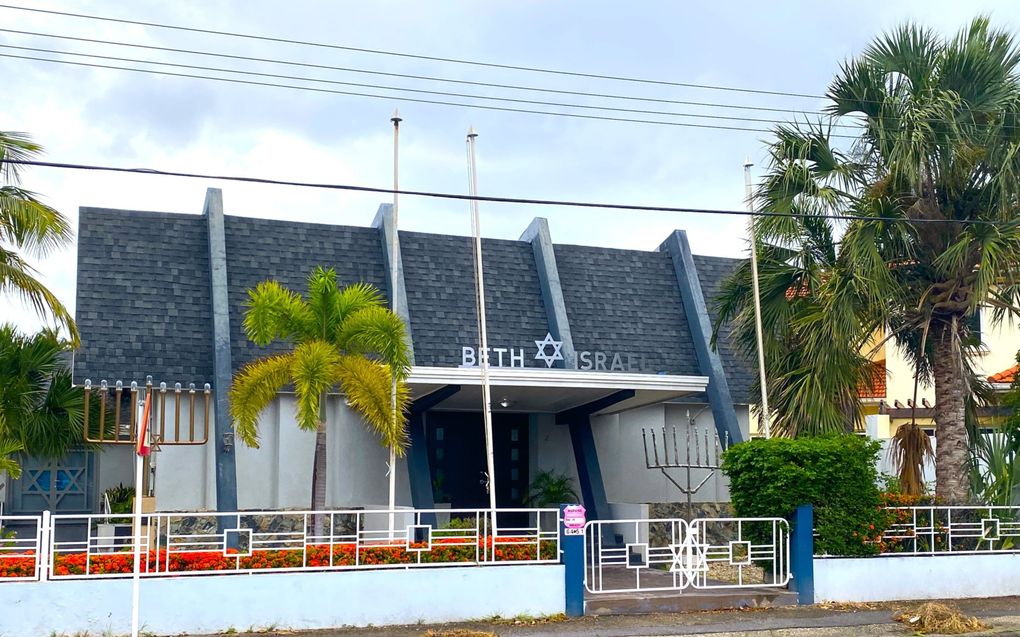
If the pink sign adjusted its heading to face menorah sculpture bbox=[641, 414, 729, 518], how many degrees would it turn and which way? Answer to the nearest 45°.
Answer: approximately 180°

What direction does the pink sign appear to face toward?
toward the camera

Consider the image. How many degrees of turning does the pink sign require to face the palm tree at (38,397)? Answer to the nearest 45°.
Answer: approximately 135° to its right

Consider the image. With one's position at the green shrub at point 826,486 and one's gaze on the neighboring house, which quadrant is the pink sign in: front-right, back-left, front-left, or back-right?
back-left

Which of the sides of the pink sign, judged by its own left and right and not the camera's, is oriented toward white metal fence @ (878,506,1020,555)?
left

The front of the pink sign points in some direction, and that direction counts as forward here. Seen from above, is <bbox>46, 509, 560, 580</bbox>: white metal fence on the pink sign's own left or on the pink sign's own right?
on the pink sign's own right

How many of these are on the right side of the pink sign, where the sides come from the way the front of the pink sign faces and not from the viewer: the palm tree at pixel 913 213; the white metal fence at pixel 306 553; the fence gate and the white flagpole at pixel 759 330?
1

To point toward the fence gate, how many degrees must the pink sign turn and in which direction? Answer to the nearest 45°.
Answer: approximately 135° to its left

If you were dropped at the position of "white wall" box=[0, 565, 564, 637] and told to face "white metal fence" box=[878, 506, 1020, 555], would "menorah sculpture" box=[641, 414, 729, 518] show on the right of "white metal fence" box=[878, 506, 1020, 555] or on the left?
left

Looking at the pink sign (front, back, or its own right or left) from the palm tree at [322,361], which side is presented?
right

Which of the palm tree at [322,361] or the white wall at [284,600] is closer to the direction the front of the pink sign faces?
the white wall

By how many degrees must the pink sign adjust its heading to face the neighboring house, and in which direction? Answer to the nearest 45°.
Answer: approximately 135° to its left
